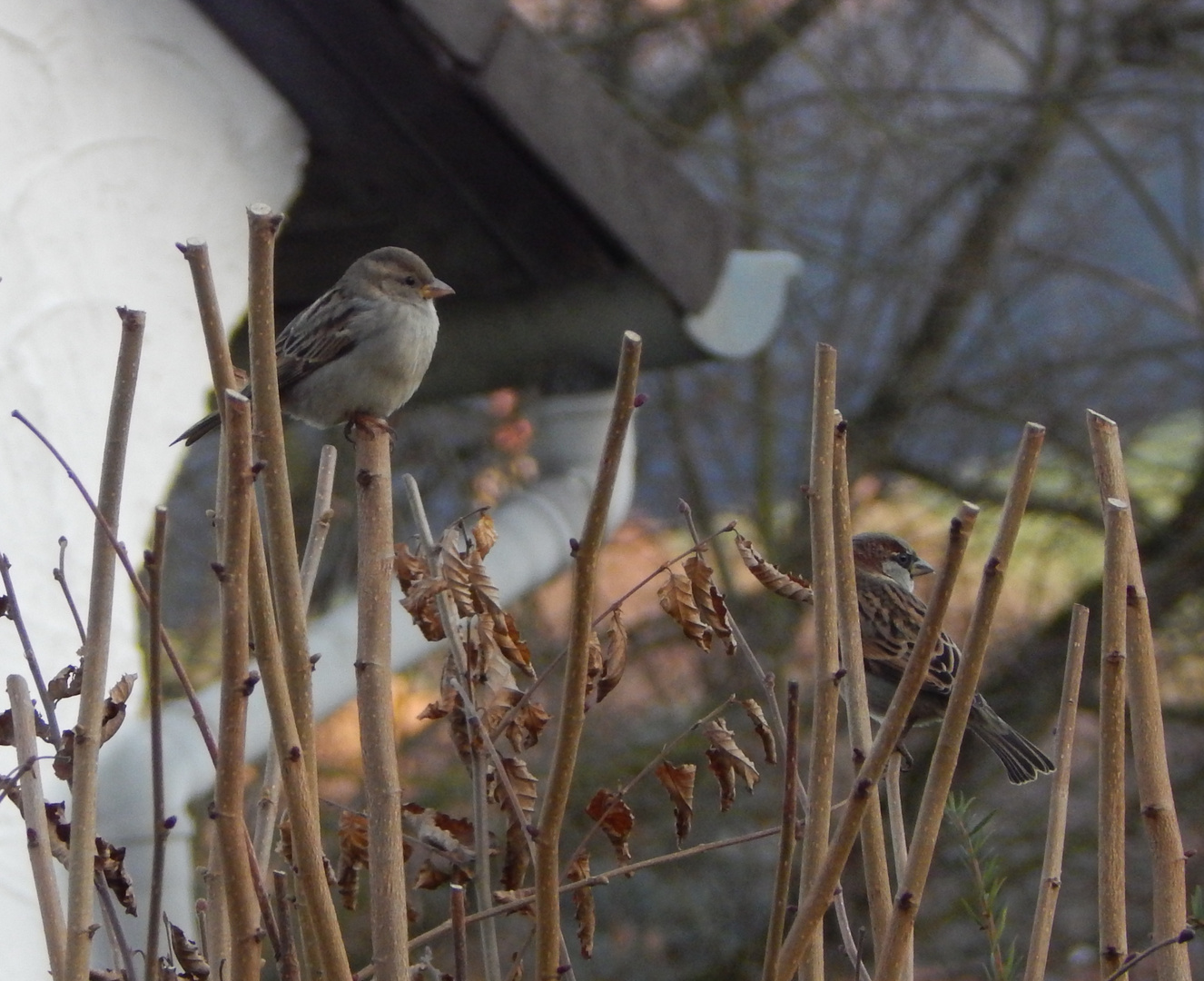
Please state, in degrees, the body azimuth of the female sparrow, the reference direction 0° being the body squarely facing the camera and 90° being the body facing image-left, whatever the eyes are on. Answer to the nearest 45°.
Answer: approximately 270°

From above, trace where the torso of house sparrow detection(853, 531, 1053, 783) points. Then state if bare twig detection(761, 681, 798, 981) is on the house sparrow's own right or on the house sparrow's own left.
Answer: on the house sparrow's own left

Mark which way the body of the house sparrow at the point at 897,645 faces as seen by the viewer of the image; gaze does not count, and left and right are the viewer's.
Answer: facing away from the viewer and to the left of the viewer

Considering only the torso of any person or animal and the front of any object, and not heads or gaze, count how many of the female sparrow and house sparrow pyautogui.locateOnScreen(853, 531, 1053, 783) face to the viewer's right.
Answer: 1

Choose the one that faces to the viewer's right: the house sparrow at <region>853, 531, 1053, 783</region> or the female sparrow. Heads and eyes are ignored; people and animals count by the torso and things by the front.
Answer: the female sparrow

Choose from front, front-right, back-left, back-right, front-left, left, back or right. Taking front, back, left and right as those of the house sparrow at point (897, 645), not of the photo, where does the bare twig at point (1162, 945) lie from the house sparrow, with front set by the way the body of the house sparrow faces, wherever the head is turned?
back-left
